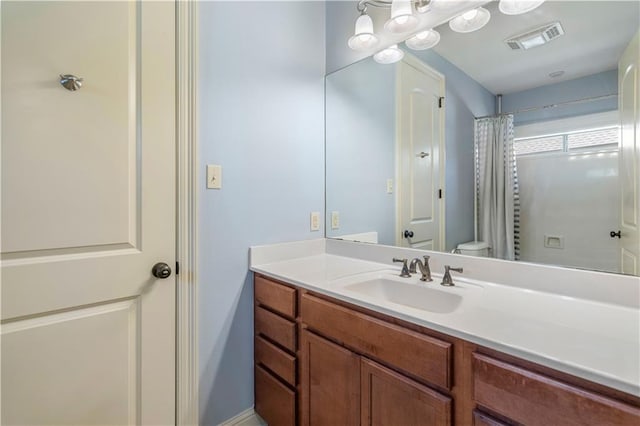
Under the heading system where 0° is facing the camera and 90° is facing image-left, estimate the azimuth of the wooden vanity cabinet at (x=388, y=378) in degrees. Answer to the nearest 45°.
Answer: approximately 45°

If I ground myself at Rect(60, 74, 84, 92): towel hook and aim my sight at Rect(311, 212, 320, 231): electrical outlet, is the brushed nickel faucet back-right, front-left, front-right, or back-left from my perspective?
front-right

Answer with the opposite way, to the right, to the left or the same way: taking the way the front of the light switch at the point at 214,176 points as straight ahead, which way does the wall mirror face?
to the right

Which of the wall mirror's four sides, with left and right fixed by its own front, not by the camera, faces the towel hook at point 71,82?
front

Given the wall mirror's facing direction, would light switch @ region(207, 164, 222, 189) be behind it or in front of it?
in front

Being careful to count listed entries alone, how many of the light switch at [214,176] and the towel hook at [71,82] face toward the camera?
2

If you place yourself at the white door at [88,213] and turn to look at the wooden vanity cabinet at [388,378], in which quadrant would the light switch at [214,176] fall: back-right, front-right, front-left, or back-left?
front-left

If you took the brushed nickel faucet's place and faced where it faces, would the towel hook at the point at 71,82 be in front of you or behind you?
in front

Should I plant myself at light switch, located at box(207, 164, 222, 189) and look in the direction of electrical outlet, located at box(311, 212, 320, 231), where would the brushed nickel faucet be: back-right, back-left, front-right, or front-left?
front-right

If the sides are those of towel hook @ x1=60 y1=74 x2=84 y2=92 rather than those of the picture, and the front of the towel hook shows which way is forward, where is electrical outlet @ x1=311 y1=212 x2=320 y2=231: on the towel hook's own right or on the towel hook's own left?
on the towel hook's own left

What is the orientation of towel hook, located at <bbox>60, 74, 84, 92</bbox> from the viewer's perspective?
toward the camera

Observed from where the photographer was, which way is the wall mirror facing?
facing the viewer and to the left of the viewer

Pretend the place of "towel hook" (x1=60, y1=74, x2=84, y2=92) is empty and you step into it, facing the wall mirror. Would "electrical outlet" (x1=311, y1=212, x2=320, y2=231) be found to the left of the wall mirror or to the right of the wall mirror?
left

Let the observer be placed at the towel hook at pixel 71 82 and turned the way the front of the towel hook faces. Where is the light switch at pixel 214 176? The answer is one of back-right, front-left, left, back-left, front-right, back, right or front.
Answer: left

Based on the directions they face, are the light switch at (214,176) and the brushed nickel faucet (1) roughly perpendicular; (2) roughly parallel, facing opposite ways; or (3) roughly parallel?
roughly perpendicular

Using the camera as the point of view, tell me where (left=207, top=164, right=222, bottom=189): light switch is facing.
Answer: facing the viewer
